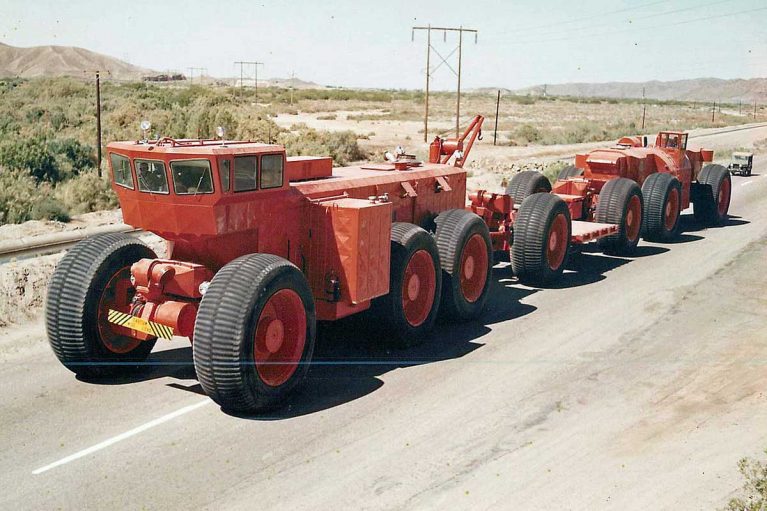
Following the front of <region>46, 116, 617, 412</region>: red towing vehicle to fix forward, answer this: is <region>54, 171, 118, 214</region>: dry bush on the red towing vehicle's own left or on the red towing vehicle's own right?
on the red towing vehicle's own right

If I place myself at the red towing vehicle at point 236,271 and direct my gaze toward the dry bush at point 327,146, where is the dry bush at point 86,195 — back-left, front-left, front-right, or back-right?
front-left

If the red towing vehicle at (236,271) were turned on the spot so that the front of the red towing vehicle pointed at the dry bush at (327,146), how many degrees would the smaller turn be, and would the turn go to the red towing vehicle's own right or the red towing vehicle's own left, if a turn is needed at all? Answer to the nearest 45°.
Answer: approximately 135° to the red towing vehicle's own right

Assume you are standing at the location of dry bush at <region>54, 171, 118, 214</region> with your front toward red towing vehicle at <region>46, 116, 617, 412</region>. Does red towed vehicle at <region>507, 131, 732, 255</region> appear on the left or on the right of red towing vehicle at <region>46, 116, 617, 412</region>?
left

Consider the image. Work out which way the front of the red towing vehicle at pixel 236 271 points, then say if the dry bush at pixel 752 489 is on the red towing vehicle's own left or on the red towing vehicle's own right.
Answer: on the red towing vehicle's own left

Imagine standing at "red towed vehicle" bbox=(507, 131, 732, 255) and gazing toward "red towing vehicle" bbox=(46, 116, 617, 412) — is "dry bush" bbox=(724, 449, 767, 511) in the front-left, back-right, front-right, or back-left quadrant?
front-left

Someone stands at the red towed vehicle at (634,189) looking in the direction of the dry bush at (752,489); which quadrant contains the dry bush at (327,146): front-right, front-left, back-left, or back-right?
back-right

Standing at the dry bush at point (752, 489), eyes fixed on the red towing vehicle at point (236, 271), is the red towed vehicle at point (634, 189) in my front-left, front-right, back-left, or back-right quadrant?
front-right

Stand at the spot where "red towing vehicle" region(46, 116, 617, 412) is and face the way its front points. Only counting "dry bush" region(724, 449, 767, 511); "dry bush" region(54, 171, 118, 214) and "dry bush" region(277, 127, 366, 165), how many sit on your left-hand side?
1

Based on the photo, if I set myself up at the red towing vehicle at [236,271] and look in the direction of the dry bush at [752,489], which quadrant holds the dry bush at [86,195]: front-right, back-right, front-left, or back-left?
back-left

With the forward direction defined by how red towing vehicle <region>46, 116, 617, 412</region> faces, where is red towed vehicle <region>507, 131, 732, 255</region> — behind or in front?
behind

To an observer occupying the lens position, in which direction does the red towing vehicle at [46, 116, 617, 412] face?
facing the viewer and to the left of the viewer
